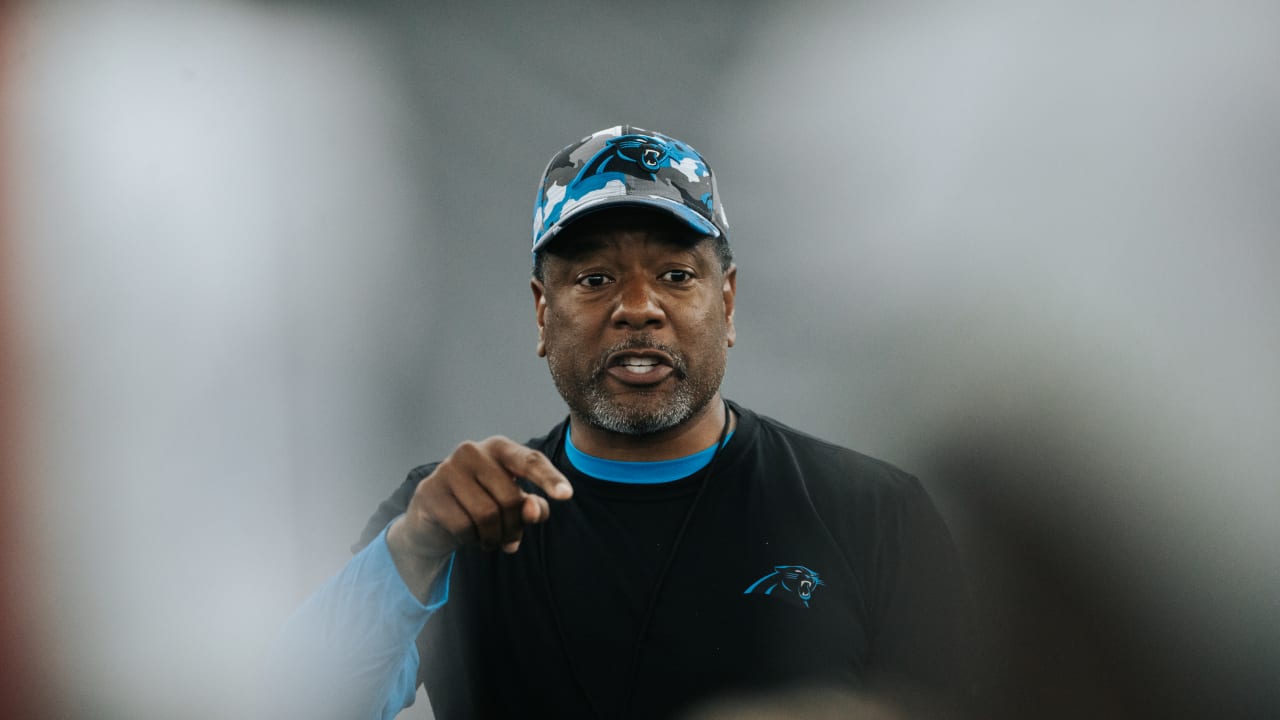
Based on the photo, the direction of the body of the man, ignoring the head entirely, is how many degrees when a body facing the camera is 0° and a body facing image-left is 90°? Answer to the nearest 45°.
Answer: approximately 0°
